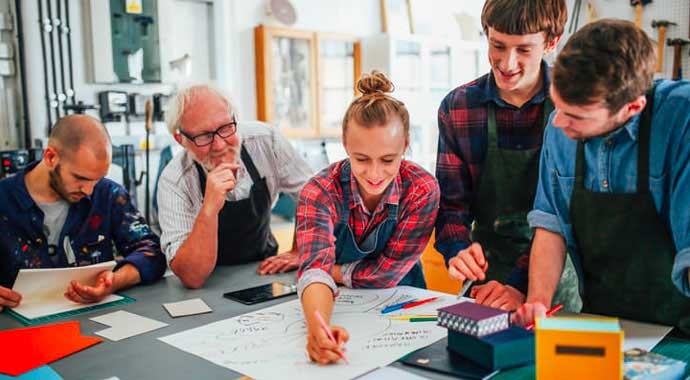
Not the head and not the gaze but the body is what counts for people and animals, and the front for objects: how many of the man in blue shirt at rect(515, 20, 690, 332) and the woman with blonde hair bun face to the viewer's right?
0

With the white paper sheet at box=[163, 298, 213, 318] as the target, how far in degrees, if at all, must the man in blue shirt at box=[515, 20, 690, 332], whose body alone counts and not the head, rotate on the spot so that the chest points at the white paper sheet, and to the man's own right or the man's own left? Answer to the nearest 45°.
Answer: approximately 45° to the man's own right

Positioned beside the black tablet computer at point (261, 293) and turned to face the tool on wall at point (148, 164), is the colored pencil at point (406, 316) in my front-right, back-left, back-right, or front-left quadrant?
back-right

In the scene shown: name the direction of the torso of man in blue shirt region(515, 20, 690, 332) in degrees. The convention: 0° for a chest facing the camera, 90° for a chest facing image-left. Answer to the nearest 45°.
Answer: approximately 45°

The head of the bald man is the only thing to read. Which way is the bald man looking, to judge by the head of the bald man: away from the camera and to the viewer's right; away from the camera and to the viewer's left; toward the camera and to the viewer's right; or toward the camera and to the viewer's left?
toward the camera and to the viewer's right

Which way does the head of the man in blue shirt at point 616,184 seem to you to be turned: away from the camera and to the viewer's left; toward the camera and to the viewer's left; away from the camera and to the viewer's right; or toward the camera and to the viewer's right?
toward the camera and to the viewer's left

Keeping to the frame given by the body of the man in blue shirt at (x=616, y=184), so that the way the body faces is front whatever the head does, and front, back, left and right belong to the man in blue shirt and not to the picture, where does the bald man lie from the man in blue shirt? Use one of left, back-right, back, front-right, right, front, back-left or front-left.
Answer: front-right

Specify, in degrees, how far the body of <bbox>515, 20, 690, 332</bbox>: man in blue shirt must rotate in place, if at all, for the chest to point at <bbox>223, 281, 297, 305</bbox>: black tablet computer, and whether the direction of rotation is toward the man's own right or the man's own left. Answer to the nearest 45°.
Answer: approximately 45° to the man's own right

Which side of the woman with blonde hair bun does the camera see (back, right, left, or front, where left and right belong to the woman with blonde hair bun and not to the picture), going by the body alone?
front

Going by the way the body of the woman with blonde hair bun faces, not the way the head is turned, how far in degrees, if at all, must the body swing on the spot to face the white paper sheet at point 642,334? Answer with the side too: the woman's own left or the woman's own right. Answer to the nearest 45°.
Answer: approximately 45° to the woman's own left

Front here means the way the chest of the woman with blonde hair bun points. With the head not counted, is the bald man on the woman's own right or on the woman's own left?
on the woman's own right

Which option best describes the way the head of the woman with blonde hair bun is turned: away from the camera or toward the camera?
toward the camera

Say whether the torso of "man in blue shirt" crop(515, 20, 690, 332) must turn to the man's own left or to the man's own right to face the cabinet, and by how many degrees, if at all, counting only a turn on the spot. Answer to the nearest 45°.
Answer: approximately 90° to the man's own right
